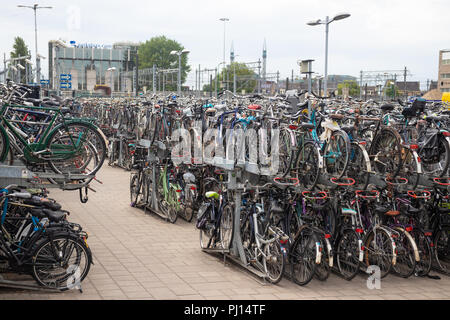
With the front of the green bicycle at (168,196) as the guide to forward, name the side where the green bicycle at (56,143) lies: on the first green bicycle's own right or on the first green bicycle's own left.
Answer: on the first green bicycle's own left

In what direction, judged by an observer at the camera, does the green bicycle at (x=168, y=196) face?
facing away from the viewer and to the left of the viewer

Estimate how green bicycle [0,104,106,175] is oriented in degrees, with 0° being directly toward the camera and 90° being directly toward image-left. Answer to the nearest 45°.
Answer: approximately 90°

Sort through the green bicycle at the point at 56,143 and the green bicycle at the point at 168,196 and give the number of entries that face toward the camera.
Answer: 0

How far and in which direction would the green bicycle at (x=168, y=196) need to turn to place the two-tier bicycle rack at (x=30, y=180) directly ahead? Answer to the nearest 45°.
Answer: approximately 135° to its left
